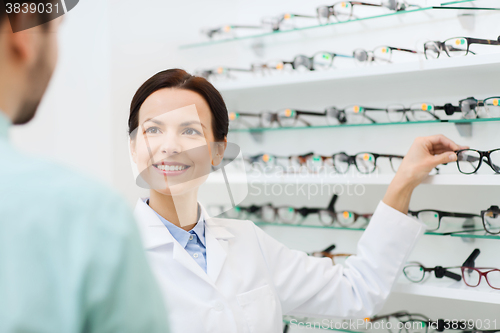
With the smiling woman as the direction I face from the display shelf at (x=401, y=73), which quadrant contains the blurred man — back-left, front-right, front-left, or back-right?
front-left

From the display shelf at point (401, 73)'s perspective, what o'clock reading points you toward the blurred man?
The blurred man is roughly at 11 o'clock from the display shelf.

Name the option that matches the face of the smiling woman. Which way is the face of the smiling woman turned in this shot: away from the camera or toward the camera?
toward the camera

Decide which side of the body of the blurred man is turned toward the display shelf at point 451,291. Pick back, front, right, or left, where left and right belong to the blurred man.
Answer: front

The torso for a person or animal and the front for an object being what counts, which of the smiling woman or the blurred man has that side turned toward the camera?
the smiling woman

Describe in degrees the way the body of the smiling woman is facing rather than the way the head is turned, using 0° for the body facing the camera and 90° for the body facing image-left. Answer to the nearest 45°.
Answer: approximately 0°

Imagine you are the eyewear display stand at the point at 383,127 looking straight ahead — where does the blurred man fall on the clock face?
The blurred man is roughly at 11 o'clock from the eyewear display stand.

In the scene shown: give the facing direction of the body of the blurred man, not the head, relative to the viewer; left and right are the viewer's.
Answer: facing away from the viewer and to the right of the viewer

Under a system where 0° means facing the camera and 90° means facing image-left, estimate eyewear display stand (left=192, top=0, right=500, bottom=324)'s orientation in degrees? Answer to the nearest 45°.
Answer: approximately 45°

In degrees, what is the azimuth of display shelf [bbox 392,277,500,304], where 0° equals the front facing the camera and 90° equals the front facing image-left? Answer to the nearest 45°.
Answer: approximately 45°

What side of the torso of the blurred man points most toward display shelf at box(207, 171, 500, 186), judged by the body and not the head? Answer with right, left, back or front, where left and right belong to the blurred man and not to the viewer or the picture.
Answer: front

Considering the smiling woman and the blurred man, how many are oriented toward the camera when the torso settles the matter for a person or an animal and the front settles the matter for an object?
1
